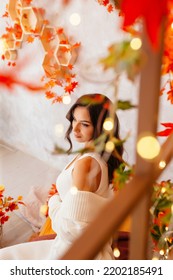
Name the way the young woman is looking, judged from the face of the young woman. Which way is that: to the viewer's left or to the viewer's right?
to the viewer's left

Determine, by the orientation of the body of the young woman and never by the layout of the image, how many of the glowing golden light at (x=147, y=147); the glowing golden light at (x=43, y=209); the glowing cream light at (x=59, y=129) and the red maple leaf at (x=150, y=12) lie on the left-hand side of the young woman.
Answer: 2
